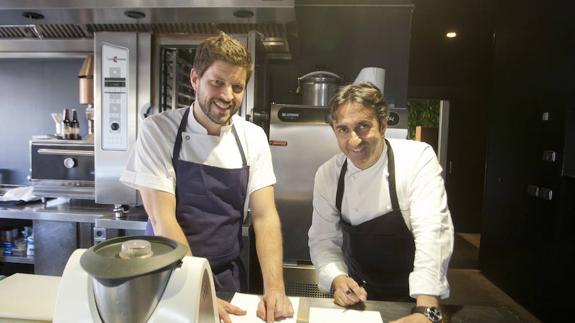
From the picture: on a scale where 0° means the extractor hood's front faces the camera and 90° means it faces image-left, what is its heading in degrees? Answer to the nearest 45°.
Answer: approximately 0°

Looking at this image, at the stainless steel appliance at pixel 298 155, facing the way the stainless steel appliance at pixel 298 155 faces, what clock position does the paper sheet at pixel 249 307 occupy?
The paper sheet is roughly at 12 o'clock from the stainless steel appliance.

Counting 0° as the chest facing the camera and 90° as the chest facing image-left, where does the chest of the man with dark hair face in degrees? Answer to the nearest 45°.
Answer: approximately 0°

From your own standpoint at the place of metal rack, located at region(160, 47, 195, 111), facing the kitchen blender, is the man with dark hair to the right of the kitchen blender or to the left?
left

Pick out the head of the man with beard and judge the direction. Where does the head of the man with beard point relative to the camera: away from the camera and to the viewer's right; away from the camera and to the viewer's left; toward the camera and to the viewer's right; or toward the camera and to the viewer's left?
toward the camera and to the viewer's right

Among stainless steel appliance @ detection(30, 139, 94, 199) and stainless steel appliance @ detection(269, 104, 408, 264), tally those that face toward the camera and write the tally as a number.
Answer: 2

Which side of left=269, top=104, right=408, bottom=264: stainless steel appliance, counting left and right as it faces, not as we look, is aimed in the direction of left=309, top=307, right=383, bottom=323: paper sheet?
front

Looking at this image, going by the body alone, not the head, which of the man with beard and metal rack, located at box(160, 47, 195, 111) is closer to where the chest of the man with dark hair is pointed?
the man with beard
